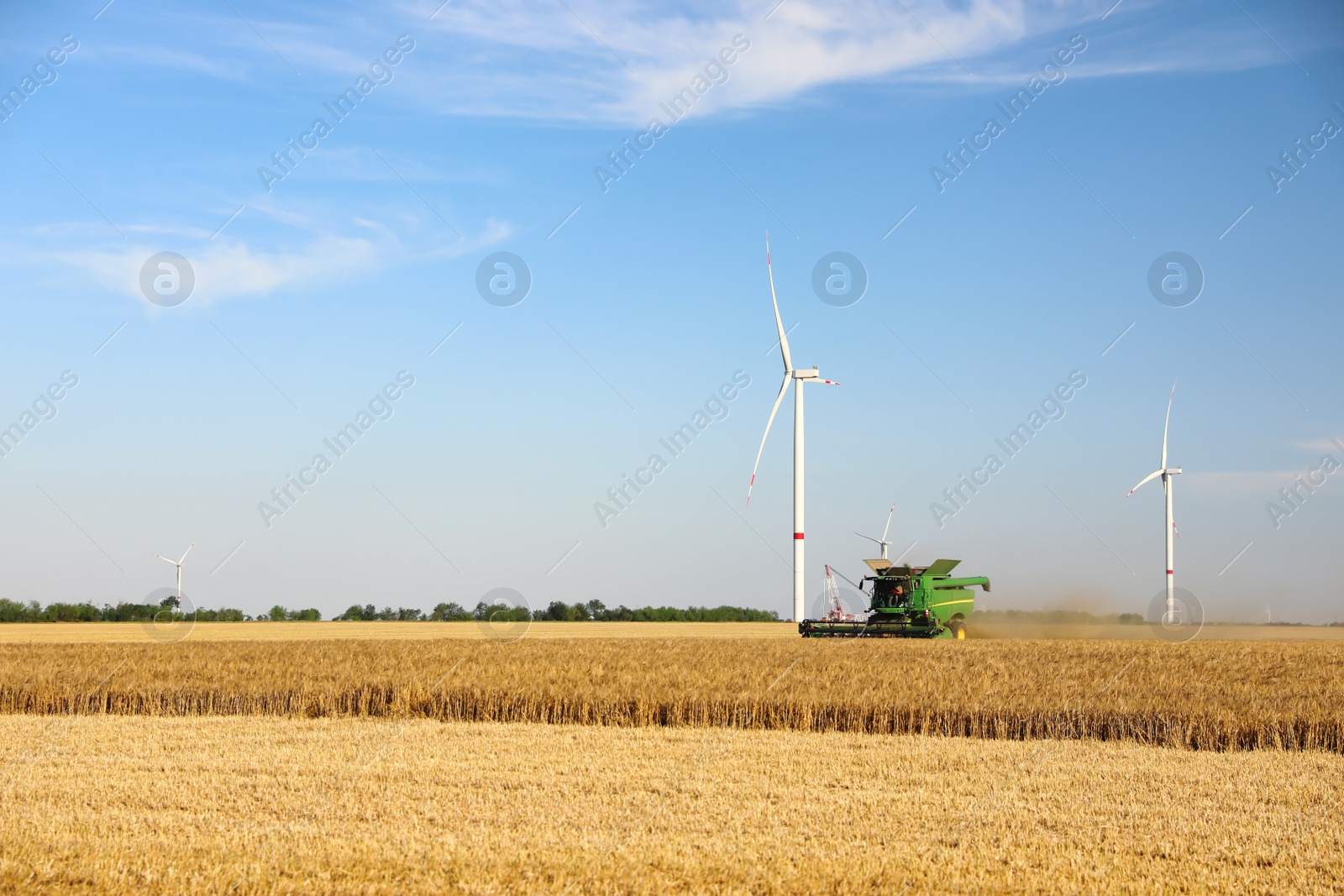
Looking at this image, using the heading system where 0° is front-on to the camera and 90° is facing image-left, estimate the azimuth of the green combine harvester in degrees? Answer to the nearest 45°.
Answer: approximately 45°
